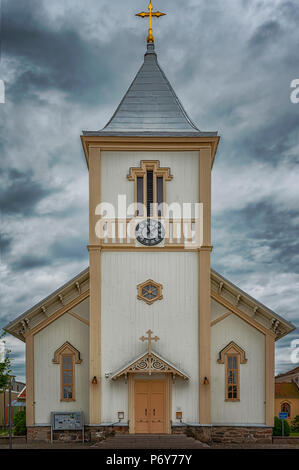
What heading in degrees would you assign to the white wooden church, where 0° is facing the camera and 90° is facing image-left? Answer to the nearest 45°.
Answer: approximately 0°
